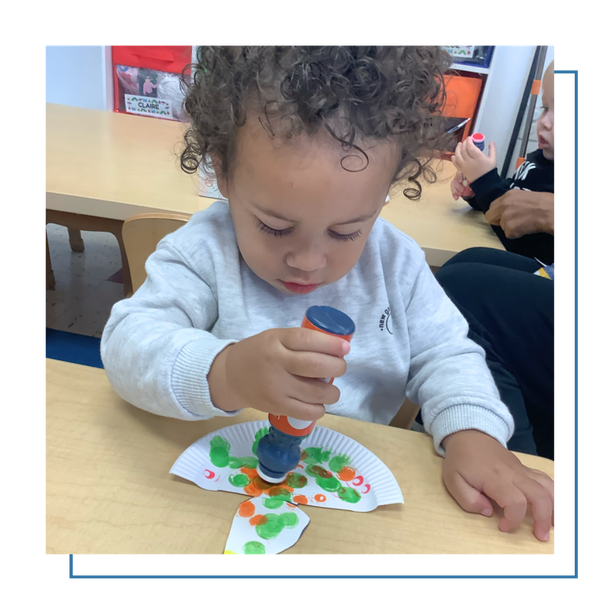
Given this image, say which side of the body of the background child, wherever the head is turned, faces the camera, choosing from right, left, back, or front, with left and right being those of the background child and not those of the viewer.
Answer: left

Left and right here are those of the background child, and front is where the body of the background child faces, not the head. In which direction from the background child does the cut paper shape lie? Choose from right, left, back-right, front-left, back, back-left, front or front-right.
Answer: left

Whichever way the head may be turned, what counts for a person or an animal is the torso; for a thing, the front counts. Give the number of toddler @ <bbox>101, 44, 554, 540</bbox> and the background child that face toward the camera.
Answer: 1

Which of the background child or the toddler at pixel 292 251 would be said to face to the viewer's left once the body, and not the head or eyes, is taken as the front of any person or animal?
the background child

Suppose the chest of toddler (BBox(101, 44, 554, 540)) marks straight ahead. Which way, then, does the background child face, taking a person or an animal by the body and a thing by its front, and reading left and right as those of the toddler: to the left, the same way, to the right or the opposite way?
to the right

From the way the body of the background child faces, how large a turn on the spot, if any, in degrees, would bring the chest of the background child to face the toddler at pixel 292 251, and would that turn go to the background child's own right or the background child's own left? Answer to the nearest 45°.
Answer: approximately 90° to the background child's own left
